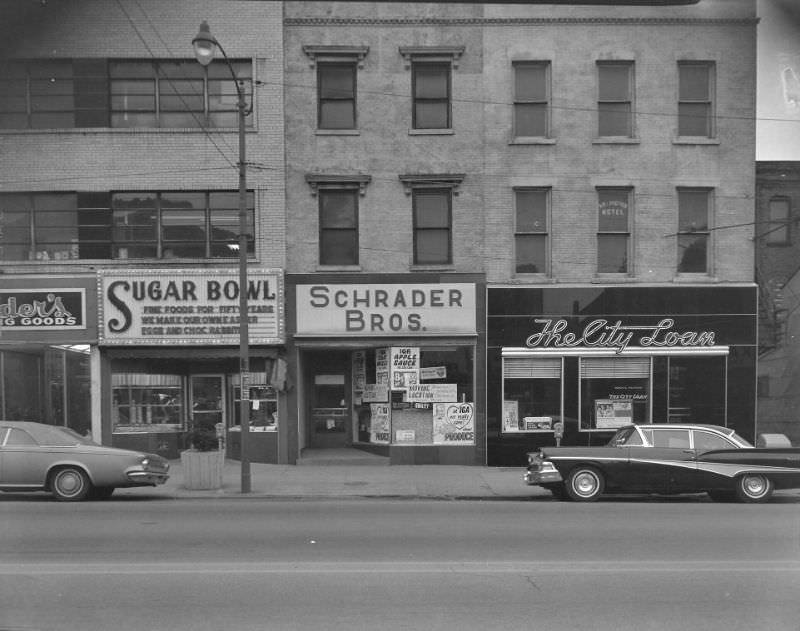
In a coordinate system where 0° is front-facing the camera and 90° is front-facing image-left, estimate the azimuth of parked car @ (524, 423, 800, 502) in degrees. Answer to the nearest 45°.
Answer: approximately 90°

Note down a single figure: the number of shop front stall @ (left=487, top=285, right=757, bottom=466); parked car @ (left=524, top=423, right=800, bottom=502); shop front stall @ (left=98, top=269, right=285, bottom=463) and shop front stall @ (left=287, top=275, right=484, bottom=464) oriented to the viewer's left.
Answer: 1

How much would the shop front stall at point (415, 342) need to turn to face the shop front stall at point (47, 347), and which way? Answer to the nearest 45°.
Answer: approximately 90° to its right

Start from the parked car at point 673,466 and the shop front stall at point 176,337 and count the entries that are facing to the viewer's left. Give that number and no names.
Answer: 1

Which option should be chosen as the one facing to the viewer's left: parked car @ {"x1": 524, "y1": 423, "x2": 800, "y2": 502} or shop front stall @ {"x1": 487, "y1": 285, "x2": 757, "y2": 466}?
the parked car

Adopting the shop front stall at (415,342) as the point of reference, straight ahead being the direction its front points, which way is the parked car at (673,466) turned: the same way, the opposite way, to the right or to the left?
to the right

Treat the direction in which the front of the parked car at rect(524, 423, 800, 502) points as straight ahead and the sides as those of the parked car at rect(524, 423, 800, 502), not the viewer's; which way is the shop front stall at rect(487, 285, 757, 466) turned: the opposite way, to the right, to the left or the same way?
to the left

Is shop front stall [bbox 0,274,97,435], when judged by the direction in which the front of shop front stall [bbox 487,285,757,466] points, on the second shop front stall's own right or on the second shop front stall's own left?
on the second shop front stall's own right

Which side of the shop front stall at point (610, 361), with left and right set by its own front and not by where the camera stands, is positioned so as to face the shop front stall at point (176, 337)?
right

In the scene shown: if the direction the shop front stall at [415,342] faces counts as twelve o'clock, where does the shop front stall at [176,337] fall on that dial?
the shop front stall at [176,337] is roughly at 3 o'clock from the shop front stall at [415,342].
